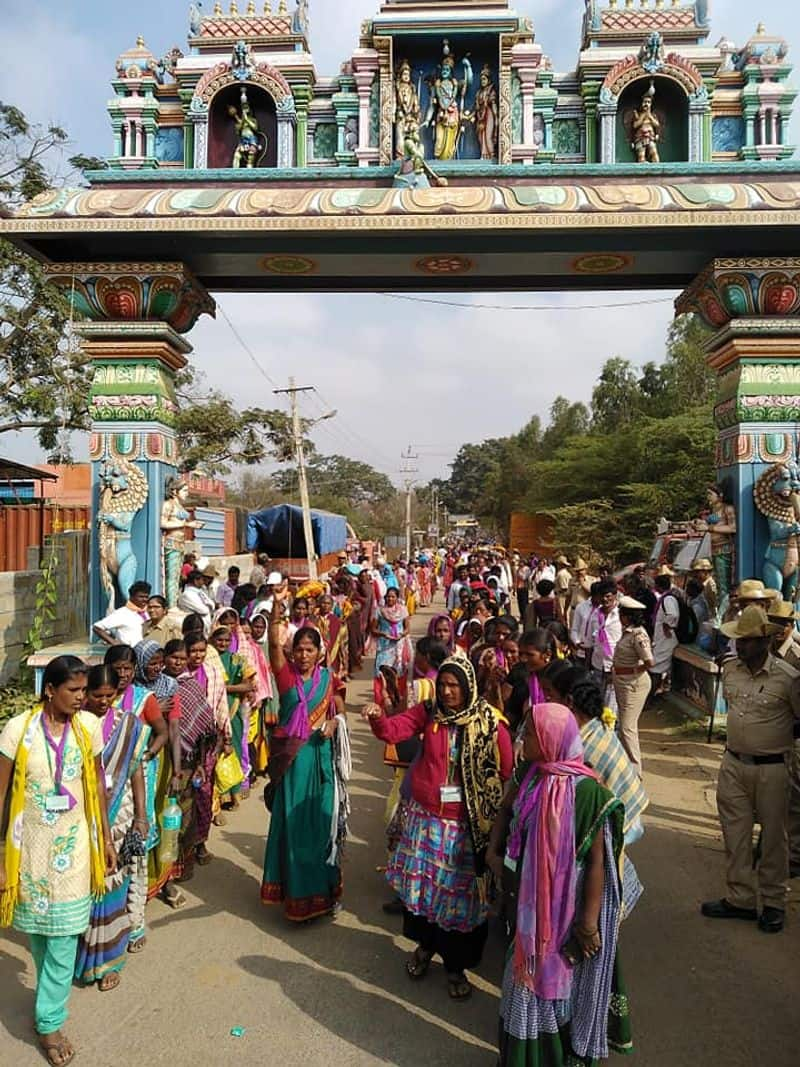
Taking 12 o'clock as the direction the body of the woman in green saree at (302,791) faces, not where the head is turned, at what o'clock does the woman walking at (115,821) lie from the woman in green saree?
The woman walking is roughly at 2 o'clock from the woman in green saree.

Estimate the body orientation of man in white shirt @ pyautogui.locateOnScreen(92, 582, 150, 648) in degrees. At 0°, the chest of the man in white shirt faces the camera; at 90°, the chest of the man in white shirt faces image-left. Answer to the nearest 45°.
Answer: approximately 315°

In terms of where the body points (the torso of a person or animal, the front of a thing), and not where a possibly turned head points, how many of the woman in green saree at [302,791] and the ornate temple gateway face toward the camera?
2

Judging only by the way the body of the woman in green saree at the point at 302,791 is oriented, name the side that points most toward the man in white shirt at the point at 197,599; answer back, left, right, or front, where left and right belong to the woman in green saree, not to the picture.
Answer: back

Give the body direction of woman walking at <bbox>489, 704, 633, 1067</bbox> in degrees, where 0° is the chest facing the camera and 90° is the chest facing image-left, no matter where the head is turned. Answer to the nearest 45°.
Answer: approximately 45°
